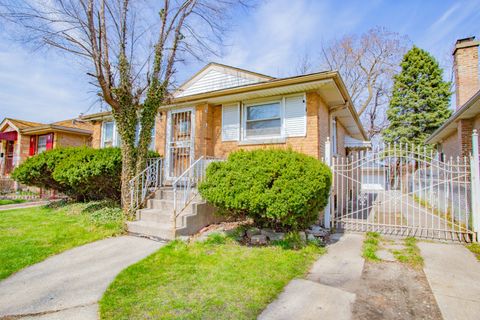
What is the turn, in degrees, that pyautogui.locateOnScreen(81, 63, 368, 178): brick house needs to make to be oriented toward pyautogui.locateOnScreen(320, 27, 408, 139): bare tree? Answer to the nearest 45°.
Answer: approximately 180°

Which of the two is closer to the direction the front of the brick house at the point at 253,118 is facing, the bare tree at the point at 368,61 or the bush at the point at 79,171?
the bush

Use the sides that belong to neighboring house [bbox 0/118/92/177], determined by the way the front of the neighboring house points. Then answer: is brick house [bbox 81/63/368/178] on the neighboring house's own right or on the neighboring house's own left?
on the neighboring house's own left

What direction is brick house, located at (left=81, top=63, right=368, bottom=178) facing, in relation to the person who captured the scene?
facing the viewer and to the left of the viewer

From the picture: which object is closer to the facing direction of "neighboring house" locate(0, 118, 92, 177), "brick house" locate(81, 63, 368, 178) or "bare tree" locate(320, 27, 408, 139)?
the brick house

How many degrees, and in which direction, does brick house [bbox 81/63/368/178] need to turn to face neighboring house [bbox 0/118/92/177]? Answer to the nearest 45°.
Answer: approximately 90° to its right

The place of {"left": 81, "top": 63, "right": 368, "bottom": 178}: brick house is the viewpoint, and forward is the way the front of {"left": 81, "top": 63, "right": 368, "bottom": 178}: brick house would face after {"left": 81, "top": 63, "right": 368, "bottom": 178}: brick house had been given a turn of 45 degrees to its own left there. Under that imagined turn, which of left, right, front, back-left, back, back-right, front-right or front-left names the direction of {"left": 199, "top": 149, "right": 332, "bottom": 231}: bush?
front

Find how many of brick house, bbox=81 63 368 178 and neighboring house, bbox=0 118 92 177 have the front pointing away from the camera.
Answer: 0

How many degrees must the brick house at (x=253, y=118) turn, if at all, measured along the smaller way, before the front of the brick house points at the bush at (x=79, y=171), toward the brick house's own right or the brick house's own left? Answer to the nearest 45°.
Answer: approximately 45° to the brick house's own right
